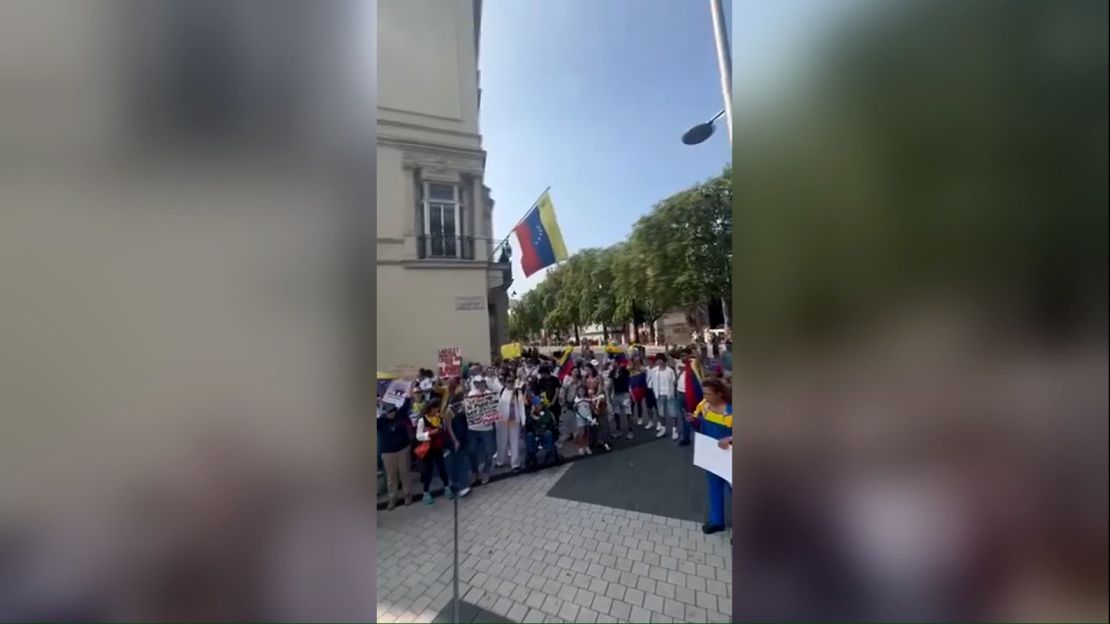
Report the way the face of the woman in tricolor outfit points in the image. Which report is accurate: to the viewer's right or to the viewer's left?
to the viewer's left

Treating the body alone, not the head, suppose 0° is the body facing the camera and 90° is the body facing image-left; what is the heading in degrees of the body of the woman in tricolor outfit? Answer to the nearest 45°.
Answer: approximately 45°

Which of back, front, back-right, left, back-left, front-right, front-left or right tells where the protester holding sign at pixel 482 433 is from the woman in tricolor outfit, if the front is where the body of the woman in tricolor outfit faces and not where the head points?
front-right

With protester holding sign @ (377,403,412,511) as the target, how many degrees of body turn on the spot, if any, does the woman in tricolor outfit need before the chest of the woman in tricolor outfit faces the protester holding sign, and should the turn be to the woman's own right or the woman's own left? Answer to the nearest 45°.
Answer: approximately 45° to the woman's own right
